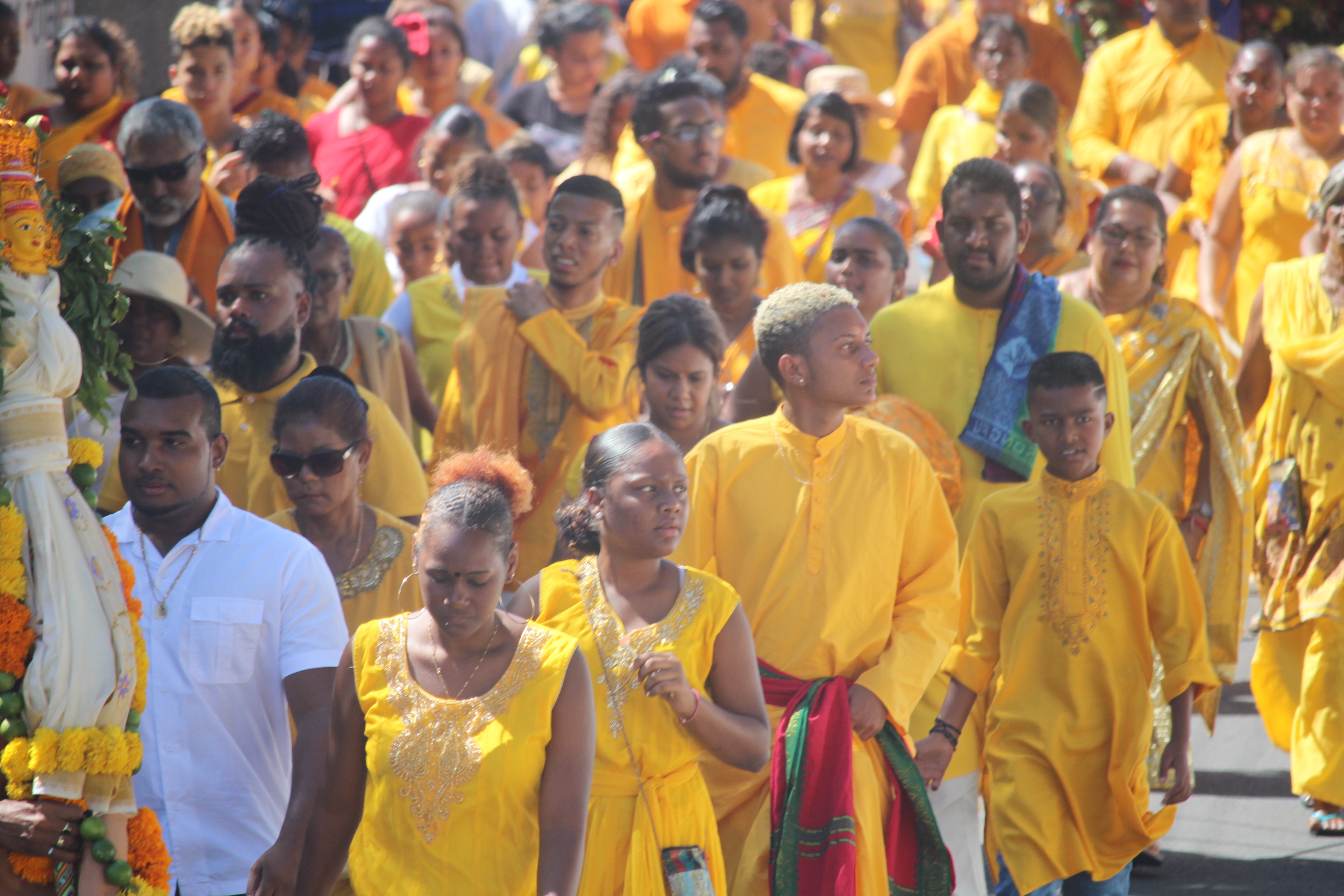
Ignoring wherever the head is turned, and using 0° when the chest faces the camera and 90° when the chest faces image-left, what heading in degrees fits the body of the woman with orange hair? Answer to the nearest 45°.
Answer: approximately 0°

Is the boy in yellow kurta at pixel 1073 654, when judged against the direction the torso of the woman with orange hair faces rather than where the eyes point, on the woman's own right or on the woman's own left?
on the woman's own left

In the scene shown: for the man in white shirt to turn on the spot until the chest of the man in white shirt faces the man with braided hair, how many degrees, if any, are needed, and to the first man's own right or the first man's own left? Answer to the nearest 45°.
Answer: approximately 135° to the first man's own right

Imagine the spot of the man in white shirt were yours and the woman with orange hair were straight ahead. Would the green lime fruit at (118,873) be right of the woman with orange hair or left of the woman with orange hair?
right

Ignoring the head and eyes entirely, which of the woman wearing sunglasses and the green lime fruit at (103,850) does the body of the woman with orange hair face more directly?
the green lime fruit

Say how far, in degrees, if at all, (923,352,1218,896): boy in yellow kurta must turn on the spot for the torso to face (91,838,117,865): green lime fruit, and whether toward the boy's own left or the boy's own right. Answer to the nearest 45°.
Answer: approximately 45° to the boy's own right

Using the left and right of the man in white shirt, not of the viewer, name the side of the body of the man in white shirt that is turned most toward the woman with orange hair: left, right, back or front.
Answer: left

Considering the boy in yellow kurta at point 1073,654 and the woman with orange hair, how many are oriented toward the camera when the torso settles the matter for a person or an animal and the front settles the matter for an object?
2
